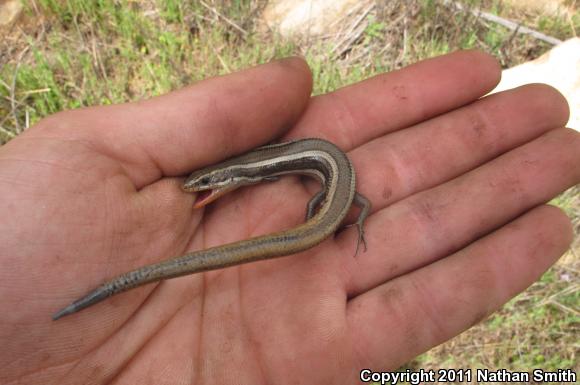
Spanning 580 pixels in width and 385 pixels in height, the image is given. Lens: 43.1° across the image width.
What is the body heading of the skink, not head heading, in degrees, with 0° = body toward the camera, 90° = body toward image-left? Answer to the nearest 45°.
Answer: approximately 90°
